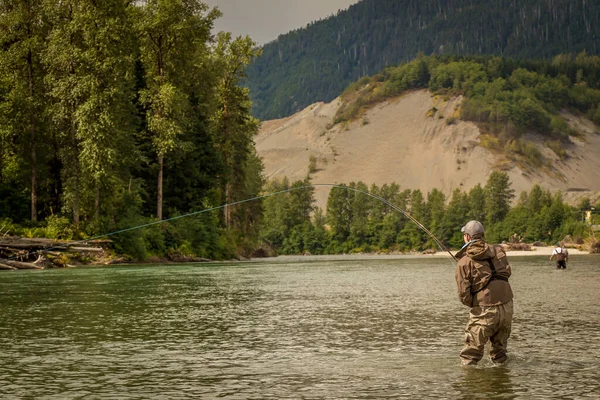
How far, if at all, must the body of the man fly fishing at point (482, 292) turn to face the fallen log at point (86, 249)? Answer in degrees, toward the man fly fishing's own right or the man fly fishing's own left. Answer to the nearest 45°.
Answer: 0° — they already face it

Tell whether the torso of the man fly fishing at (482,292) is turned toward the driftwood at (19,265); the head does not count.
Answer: yes

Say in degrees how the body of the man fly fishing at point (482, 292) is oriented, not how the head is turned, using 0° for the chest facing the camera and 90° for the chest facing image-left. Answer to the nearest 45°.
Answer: approximately 135°

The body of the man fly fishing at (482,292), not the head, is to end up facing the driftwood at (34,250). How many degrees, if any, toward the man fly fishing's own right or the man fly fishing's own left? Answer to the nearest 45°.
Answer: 0° — they already face it

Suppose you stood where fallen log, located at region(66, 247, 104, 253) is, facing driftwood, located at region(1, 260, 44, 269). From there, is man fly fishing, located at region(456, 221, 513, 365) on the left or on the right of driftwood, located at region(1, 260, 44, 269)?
left

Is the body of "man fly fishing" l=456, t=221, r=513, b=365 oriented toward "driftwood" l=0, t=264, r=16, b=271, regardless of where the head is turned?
yes
